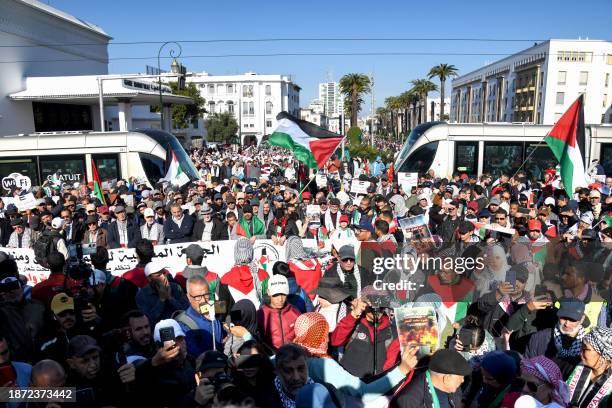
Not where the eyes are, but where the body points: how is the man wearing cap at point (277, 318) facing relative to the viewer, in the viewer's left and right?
facing the viewer

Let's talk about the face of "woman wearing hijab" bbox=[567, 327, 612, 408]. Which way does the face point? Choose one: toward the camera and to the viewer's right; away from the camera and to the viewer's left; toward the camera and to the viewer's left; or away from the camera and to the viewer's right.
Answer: toward the camera and to the viewer's left

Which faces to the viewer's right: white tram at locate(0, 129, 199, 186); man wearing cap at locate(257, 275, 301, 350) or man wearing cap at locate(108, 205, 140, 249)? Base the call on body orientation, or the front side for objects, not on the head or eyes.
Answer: the white tram

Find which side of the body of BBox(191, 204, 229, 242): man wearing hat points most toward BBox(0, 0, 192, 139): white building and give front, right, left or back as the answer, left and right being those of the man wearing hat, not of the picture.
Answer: back

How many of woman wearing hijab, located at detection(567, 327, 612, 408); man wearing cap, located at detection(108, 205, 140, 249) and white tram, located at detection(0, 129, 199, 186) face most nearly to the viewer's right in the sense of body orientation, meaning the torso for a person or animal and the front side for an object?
1

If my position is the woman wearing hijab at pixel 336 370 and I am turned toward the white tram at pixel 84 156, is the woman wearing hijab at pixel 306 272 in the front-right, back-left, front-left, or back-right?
front-right

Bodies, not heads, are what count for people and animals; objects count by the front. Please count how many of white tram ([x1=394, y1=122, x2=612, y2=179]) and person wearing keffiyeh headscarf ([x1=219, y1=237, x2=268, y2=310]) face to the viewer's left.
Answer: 1

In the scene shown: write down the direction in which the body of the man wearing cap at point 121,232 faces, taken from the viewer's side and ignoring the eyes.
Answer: toward the camera

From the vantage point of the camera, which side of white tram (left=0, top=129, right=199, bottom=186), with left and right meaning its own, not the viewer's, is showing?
right

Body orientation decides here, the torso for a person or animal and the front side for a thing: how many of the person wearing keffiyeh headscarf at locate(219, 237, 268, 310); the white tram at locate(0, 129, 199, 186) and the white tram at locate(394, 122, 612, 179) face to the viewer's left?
1

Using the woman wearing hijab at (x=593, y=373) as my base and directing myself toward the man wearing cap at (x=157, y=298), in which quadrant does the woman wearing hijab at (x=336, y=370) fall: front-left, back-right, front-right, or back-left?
front-left
